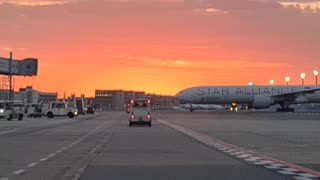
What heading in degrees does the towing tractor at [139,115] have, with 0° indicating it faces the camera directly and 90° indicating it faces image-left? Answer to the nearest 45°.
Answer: approximately 180°
